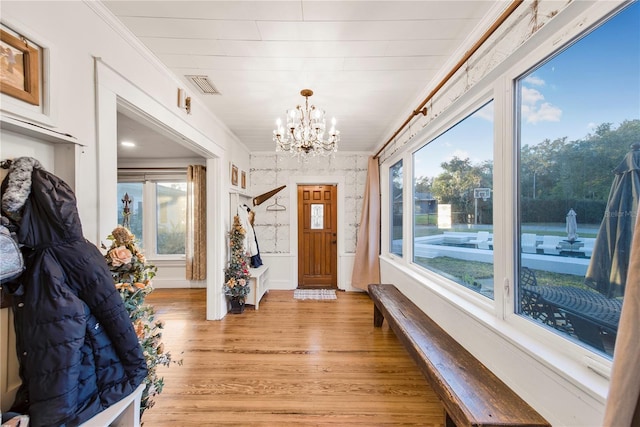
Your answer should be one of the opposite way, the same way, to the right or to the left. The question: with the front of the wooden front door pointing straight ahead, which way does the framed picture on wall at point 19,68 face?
to the left

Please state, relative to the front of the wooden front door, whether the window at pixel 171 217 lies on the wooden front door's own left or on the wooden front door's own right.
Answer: on the wooden front door's own right

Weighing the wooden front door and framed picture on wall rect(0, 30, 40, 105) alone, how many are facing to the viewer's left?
0

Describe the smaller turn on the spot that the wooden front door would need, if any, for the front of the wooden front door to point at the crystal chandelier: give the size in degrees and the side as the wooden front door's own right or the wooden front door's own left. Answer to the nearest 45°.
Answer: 0° — it already faces it

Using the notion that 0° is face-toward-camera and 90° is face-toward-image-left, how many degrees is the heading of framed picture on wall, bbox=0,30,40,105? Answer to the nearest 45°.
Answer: approximately 315°

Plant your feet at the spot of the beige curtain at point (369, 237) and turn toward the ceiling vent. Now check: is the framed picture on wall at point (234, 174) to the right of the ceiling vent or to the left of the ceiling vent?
right

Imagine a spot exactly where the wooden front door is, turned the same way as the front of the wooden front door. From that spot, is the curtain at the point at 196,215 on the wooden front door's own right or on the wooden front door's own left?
on the wooden front door's own right

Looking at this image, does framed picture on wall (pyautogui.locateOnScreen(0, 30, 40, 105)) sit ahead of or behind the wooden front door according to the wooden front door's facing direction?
ahead

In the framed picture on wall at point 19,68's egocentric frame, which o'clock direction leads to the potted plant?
The potted plant is roughly at 9 o'clock from the framed picture on wall.

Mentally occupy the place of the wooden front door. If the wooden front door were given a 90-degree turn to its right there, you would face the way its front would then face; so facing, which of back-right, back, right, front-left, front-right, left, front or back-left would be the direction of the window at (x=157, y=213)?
front

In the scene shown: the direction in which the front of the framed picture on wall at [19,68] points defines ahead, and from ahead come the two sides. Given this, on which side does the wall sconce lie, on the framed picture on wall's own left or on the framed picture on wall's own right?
on the framed picture on wall's own left

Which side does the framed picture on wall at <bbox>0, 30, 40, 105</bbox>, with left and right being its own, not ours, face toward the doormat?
left
